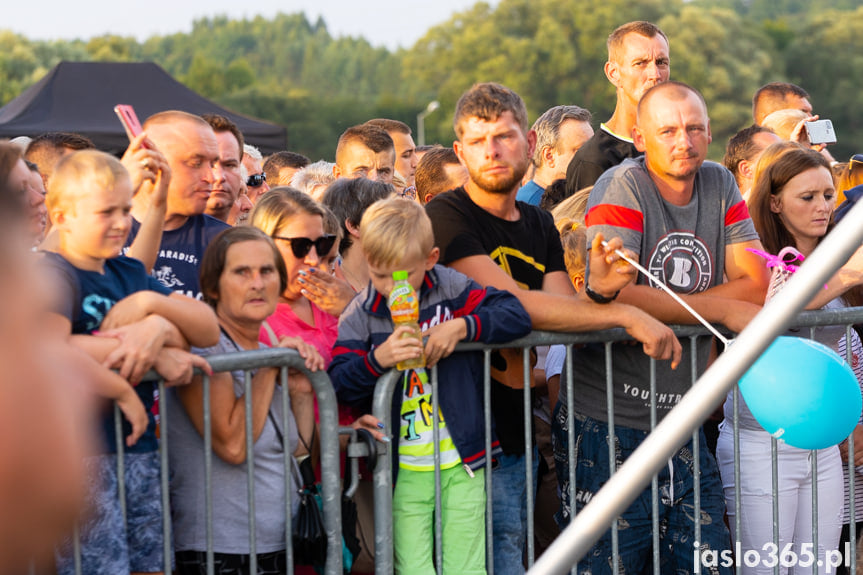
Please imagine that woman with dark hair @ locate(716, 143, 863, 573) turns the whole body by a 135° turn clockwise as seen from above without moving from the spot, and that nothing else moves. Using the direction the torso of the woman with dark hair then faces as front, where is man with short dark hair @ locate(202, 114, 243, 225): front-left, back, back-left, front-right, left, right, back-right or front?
front

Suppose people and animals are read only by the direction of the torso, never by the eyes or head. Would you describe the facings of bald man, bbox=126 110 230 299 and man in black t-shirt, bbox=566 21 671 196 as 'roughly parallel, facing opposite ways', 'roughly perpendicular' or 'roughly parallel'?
roughly parallel

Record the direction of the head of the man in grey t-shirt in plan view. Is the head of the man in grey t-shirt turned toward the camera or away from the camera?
toward the camera

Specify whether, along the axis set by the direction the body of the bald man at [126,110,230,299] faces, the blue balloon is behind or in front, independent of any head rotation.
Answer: in front

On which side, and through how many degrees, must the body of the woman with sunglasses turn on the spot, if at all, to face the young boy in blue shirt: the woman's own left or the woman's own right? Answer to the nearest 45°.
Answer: approximately 90° to the woman's own right

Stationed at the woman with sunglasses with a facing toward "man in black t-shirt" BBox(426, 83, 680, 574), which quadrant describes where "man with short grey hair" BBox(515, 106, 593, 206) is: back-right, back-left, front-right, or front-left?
front-left

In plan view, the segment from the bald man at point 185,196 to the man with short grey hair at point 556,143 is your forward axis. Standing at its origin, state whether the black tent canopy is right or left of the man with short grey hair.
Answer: left

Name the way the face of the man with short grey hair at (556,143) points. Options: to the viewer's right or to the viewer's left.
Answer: to the viewer's right

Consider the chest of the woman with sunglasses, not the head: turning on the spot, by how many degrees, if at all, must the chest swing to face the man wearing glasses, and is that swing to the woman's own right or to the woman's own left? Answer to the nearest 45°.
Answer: approximately 135° to the woman's own left

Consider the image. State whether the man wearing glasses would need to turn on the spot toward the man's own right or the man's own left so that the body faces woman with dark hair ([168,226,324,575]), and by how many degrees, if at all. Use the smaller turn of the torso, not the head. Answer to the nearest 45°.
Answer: approximately 45° to the man's own right

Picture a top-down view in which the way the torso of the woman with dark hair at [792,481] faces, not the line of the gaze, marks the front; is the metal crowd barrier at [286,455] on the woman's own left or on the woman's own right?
on the woman's own right

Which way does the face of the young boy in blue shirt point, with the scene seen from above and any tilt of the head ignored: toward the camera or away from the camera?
toward the camera

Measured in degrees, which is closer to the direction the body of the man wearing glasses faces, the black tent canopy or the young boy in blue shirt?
the young boy in blue shirt

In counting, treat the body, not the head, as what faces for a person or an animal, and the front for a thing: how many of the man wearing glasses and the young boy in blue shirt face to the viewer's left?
0
